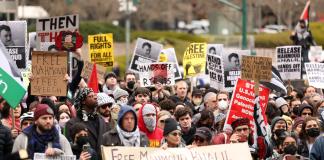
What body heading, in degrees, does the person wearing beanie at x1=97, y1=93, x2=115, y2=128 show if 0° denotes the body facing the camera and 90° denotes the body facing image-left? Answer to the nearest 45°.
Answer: approximately 315°

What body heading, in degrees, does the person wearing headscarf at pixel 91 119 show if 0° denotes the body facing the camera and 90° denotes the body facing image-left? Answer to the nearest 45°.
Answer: approximately 315°

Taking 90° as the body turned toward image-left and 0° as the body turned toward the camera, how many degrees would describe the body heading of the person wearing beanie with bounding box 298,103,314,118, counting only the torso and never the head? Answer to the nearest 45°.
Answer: approximately 0°

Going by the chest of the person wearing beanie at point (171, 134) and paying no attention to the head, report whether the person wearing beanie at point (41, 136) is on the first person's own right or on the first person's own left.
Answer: on the first person's own right
